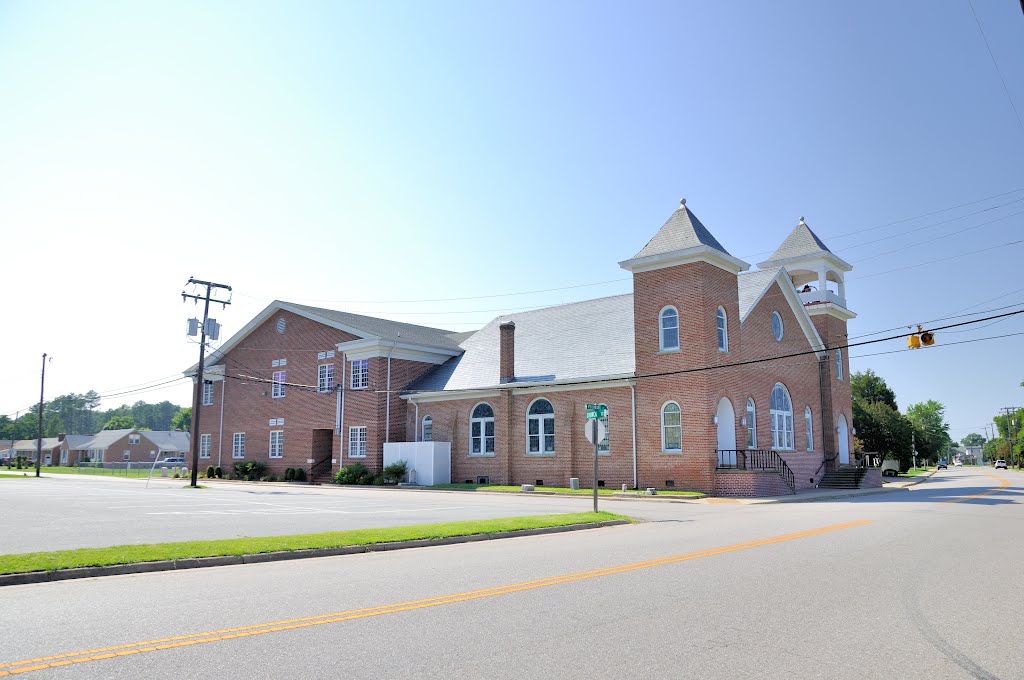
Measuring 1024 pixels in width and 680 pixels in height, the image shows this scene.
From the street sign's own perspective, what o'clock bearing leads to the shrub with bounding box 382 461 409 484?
The shrub is roughly at 11 o'clock from the street sign.

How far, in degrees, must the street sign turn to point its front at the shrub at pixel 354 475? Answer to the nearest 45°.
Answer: approximately 45° to its left

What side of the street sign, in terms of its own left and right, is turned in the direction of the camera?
back

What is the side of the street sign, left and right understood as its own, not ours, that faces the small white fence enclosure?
front
